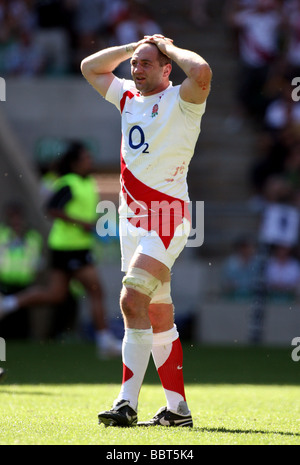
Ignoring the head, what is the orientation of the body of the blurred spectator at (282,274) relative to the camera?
toward the camera

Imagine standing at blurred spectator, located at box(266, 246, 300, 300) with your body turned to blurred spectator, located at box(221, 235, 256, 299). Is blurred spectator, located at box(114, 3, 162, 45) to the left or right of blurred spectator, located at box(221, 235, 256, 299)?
right

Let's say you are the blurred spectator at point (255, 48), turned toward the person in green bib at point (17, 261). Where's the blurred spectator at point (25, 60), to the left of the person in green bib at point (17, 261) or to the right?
right

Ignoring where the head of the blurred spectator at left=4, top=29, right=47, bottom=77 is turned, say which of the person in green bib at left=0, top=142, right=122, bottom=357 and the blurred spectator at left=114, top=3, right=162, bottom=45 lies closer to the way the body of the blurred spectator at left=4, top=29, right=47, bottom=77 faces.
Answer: the person in green bib

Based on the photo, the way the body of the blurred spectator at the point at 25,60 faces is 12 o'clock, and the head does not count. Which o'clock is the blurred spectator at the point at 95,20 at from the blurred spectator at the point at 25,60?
the blurred spectator at the point at 95,20 is roughly at 8 o'clock from the blurred spectator at the point at 25,60.

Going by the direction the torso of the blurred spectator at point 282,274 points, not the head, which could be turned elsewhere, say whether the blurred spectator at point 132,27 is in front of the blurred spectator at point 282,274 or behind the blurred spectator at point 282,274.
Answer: behind

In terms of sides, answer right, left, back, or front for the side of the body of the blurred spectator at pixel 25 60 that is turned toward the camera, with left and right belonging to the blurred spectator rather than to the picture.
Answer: front

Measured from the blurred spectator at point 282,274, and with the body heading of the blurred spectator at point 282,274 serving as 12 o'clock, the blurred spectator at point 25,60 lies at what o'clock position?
the blurred spectator at point 25,60 is roughly at 4 o'clock from the blurred spectator at point 282,274.

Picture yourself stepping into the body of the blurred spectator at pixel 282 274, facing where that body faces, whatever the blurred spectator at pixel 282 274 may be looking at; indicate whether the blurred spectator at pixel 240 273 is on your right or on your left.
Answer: on your right

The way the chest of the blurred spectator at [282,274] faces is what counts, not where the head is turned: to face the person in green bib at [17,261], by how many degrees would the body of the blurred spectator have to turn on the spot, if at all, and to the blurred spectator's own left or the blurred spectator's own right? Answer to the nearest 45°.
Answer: approximately 90° to the blurred spectator's own right

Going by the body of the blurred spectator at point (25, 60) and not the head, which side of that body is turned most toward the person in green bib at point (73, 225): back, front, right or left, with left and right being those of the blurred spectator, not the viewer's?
front

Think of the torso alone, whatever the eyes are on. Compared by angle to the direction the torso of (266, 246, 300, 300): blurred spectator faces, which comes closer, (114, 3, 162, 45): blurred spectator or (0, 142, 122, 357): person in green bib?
the person in green bib
